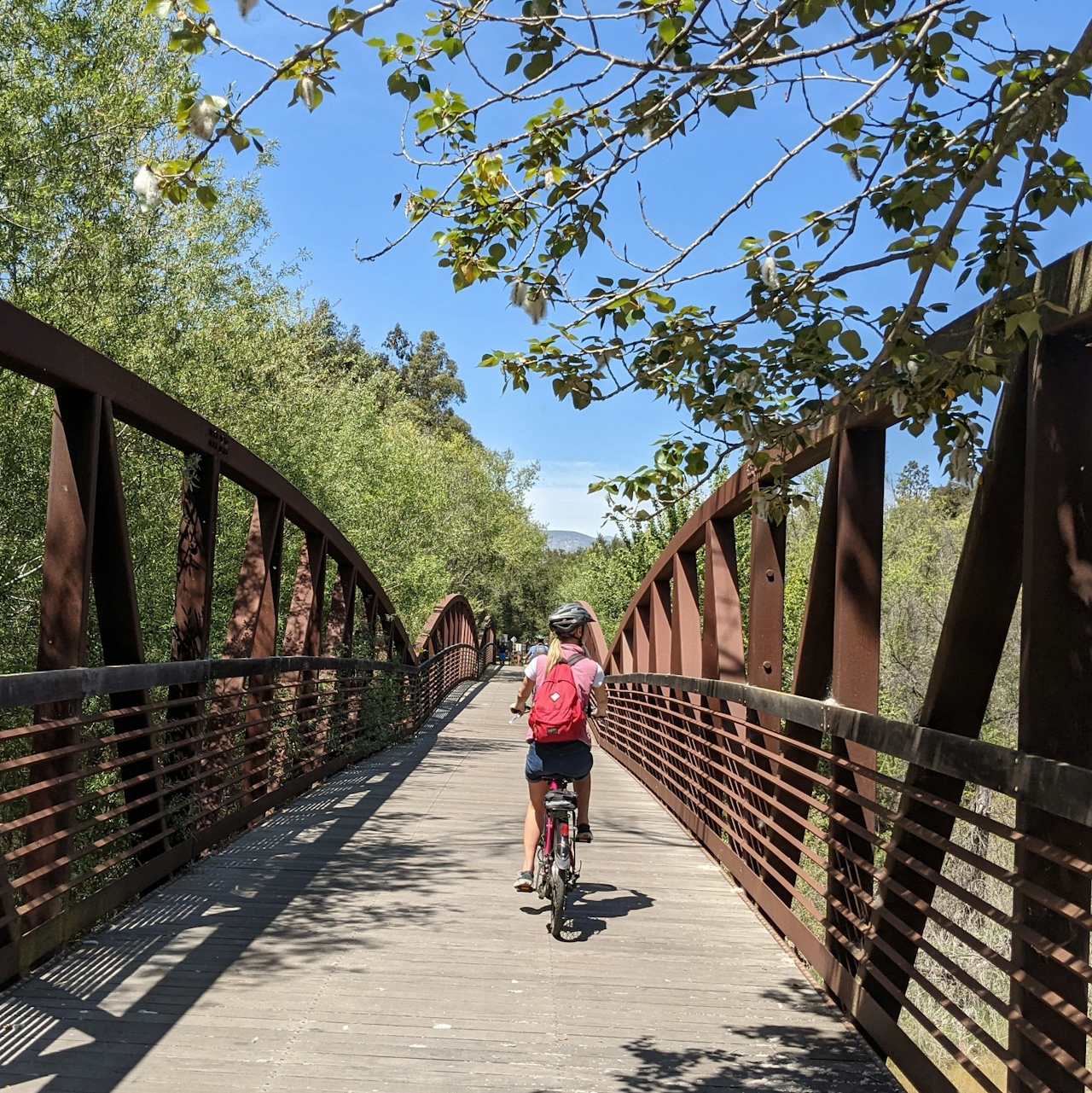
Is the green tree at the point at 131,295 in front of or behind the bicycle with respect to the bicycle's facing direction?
in front

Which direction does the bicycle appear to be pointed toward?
away from the camera

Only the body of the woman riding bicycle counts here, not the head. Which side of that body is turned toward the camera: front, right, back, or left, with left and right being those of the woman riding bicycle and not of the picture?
back

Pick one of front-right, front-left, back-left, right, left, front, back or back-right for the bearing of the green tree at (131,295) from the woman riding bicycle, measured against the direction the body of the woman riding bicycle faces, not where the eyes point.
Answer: front-left
